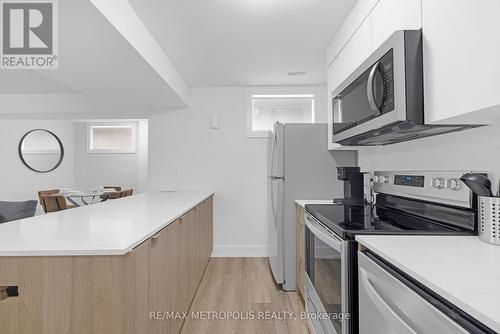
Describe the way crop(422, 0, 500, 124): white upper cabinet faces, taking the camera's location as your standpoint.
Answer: facing the viewer and to the left of the viewer

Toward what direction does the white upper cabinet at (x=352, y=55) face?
to the viewer's left

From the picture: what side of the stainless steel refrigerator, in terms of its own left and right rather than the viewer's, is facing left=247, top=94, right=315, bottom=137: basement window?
right

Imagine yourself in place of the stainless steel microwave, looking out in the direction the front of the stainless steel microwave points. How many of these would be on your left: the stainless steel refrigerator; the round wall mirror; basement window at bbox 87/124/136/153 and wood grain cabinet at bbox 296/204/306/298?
0

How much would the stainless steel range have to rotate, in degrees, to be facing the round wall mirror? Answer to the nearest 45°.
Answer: approximately 45° to its right

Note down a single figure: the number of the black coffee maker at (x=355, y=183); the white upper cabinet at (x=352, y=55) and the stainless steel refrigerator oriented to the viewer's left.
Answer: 3

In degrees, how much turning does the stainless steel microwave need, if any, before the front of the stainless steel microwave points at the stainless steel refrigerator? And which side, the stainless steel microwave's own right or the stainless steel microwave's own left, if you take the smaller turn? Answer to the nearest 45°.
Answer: approximately 90° to the stainless steel microwave's own right

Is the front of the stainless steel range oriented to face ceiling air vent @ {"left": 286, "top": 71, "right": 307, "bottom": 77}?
no

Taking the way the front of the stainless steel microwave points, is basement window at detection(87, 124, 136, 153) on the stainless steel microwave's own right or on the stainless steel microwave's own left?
on the stainless steel microwave's own right

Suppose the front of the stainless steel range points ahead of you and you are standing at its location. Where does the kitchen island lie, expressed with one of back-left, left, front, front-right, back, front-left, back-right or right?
front

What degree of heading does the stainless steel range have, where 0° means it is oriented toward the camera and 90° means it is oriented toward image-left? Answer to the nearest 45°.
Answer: approximately 45°

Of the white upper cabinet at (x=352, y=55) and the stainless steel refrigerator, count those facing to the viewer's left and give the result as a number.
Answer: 2

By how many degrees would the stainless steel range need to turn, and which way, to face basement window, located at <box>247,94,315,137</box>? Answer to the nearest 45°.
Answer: approximately 90° to its right

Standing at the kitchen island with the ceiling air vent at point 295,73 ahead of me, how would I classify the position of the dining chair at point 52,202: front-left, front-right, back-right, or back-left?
front-left

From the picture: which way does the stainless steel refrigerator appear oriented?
to the viewer's left

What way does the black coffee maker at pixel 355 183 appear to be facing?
to the viewer's left

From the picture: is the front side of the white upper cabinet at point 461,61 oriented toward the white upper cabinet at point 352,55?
no

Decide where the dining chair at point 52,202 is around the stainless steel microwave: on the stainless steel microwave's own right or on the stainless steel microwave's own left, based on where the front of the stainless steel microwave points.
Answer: on the stainless steel microwave's own right

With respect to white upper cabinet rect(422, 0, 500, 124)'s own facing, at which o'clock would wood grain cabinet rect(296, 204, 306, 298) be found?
The wood grain cabinet is roughly at 3 o'clock from the white upper cabinet.
